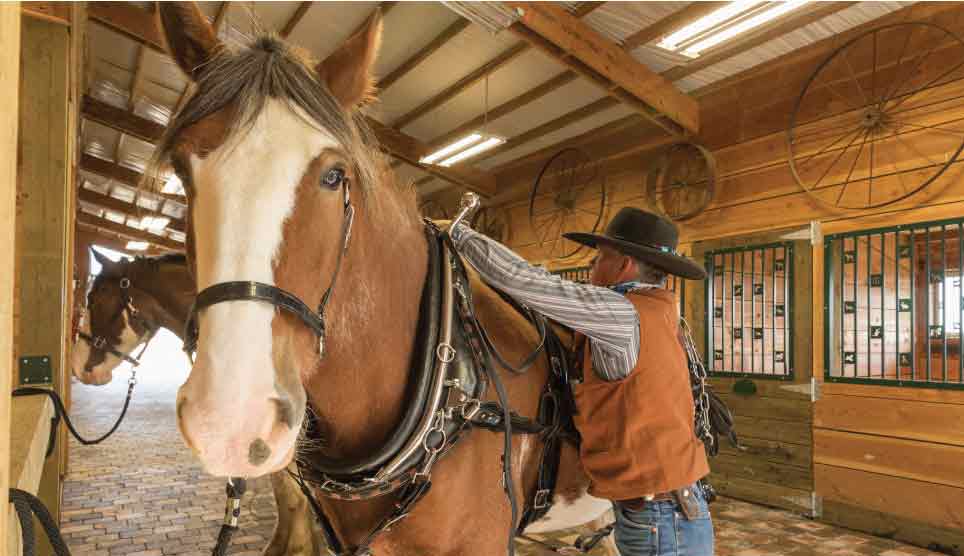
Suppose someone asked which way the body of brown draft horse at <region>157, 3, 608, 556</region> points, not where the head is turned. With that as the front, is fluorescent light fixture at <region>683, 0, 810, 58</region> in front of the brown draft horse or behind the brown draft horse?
behind

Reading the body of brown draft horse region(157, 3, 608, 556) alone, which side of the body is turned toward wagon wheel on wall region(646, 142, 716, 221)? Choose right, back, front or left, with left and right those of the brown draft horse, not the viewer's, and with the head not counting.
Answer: back

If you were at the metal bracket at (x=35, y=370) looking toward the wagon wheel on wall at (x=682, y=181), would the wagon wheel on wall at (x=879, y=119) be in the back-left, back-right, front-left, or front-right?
front-right

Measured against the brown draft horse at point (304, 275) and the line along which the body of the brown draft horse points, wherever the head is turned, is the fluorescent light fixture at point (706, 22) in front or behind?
behind

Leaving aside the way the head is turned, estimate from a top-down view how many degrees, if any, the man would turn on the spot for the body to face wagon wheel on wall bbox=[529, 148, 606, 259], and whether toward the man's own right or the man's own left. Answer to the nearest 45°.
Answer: approximately 45° to the man's own right

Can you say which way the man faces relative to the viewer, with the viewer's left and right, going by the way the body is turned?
facing away from the viewer and to the left of the viewer

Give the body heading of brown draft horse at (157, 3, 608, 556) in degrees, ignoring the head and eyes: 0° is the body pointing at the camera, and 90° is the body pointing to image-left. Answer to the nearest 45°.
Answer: approximately 45°

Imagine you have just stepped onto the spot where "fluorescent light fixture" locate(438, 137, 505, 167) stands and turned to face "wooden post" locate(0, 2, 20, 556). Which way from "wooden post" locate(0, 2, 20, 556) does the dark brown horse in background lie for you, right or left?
right

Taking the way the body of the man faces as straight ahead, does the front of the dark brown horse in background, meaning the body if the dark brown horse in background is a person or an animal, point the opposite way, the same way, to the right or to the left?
to the left

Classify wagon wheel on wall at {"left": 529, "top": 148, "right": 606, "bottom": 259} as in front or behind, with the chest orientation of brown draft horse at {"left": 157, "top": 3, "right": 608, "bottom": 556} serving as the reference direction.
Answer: behind

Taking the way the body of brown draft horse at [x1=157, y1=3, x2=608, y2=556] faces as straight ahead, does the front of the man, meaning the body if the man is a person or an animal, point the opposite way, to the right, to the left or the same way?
to the right
